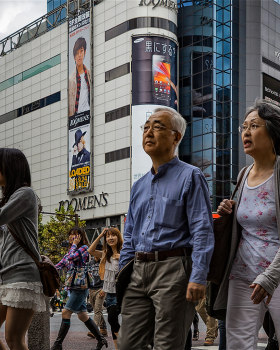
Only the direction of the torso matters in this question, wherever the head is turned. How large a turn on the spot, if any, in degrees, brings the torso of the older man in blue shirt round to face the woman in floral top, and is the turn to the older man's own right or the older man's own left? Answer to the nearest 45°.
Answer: approximately 135° to the older man's own left

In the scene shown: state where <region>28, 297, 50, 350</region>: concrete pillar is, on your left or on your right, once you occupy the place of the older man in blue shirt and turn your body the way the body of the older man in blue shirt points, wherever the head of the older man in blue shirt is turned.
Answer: on your right

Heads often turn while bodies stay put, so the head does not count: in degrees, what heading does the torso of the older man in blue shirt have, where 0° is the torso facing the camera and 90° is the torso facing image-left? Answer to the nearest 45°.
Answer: approximately 45°
